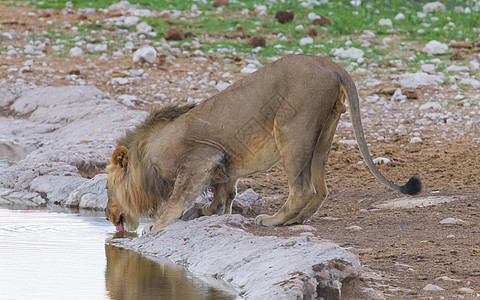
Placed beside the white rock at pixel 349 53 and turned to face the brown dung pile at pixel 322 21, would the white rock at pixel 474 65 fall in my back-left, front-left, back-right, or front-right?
back-right

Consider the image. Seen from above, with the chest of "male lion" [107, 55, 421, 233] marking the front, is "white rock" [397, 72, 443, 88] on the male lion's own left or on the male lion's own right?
on the male lion's own right

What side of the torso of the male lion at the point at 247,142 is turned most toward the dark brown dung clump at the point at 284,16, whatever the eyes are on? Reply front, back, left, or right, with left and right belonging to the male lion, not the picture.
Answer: right

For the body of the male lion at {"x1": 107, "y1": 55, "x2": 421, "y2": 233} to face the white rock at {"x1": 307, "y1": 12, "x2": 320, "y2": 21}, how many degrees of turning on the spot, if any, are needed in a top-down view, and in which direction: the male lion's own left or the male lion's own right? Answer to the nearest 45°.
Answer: approximately 90° to the male lion's own right

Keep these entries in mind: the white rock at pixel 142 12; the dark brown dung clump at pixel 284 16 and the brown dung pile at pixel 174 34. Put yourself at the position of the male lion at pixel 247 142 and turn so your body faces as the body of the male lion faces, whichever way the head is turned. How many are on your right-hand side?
3

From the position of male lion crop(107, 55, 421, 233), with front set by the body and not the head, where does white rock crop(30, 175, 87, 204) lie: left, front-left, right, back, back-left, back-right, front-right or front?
front-right

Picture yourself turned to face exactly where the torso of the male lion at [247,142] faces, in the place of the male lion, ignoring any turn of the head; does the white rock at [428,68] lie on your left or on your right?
on your right

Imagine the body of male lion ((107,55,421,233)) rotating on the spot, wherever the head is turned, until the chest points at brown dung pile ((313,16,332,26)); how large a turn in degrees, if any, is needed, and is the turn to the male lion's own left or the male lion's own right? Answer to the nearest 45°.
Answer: approximately 90° to the male lion's own right

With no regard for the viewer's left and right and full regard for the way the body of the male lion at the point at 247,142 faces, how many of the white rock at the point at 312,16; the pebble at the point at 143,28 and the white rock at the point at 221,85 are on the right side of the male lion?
3

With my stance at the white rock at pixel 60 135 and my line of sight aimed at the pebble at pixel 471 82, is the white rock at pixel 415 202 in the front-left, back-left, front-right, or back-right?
front-right

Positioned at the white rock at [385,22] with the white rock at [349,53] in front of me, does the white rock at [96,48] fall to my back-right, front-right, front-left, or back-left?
front-right

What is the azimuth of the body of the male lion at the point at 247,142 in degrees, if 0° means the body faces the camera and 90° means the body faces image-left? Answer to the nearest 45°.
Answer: approximately 90°

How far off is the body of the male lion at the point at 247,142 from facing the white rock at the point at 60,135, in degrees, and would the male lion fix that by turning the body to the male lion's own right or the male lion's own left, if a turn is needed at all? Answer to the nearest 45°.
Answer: approximately 45° to the male lion's own right

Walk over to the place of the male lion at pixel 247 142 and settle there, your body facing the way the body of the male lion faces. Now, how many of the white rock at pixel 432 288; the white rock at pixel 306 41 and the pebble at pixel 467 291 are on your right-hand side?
1

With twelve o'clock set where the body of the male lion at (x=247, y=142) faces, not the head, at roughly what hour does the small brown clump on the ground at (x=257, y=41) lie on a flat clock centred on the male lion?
The small brown clump on the ground is roughly at 3 o'clock from the male lion.

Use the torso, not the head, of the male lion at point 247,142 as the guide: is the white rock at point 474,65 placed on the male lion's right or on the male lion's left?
on the male lion's right

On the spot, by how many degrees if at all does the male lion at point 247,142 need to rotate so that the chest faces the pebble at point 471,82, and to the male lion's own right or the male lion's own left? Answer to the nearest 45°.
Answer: approximately 135° to the male lion's own right

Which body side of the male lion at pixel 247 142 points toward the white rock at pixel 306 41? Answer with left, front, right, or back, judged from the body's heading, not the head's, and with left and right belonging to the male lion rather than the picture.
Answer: right
